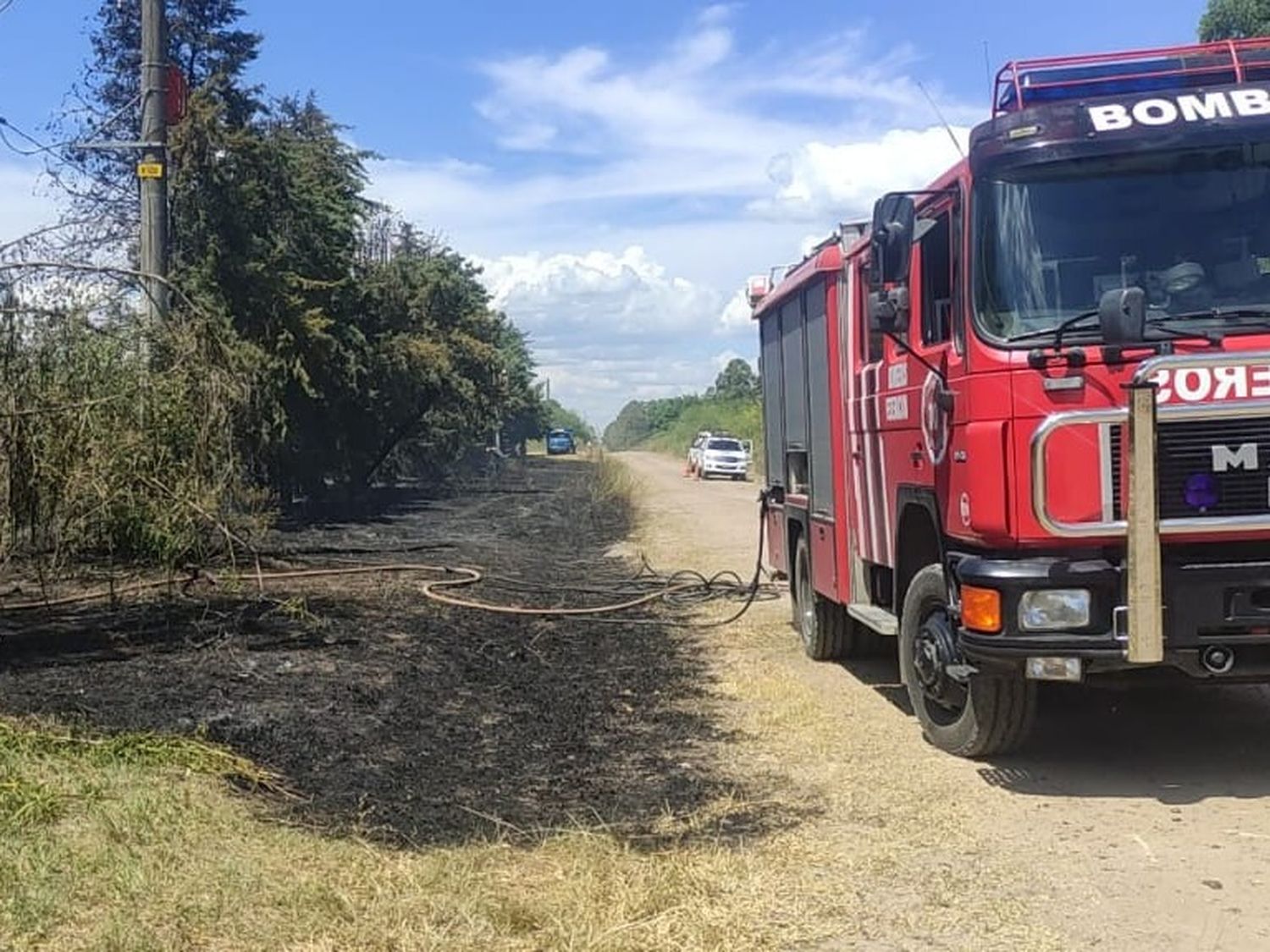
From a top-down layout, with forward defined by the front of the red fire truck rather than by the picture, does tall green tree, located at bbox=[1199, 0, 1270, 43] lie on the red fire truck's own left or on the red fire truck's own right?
on the red fire truck's own left

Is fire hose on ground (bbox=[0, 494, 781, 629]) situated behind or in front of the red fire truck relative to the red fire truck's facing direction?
behind

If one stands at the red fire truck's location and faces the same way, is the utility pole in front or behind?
behind

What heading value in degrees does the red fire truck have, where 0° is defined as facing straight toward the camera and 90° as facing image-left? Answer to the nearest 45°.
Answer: approximately 315°
